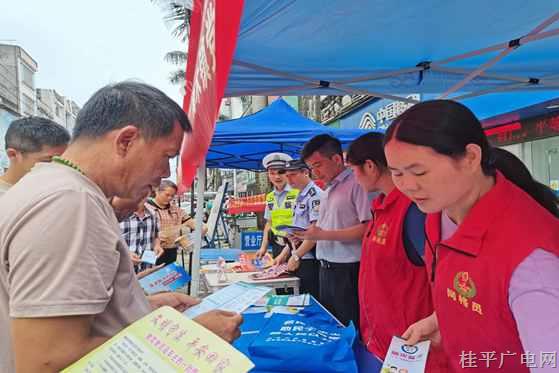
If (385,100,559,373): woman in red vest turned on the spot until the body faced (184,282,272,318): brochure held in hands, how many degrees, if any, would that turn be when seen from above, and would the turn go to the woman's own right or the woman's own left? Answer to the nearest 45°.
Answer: approximately 45° to the woman's own right

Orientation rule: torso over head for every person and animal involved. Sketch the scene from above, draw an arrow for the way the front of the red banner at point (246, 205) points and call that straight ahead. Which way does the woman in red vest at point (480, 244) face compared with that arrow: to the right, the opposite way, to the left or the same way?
to the right

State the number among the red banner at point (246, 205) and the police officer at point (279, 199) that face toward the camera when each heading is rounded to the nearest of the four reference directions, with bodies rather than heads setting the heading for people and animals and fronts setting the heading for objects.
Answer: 2

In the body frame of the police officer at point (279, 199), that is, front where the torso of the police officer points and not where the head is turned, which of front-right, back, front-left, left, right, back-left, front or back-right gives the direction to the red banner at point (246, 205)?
back

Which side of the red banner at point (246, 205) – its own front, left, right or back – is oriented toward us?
front

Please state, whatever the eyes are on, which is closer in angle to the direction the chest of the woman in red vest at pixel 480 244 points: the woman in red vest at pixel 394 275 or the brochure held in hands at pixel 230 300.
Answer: the brochure held in hands

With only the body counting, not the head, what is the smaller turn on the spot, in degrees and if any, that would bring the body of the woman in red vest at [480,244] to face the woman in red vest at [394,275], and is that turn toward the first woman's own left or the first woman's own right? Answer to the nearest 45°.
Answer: approximately 90° to the first woman's own right

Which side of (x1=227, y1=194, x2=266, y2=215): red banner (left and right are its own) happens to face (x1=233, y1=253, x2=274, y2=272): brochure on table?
front

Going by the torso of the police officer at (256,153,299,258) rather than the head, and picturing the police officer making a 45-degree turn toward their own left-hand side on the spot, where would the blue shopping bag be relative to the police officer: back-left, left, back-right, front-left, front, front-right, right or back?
front-right

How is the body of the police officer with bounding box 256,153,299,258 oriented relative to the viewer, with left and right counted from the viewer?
facing the viewer

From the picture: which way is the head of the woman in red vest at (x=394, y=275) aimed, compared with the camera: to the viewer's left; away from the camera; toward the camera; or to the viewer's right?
to the viewer's left

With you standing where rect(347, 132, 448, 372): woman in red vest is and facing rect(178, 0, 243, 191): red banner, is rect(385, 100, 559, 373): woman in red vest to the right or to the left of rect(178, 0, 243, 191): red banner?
left

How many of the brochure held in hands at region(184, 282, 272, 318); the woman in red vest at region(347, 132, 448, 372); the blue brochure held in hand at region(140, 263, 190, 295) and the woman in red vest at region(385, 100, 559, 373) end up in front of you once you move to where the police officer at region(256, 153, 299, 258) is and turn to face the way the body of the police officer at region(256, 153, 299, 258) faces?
4

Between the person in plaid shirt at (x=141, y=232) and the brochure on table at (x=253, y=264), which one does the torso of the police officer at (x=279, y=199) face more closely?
the brochure on table

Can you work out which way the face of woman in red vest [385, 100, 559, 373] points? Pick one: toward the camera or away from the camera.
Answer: toward the camera

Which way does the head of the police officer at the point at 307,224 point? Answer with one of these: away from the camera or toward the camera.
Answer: toward the camera

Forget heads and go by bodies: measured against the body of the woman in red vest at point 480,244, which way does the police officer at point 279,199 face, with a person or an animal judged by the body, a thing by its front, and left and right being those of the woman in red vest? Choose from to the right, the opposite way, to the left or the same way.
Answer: to the left
